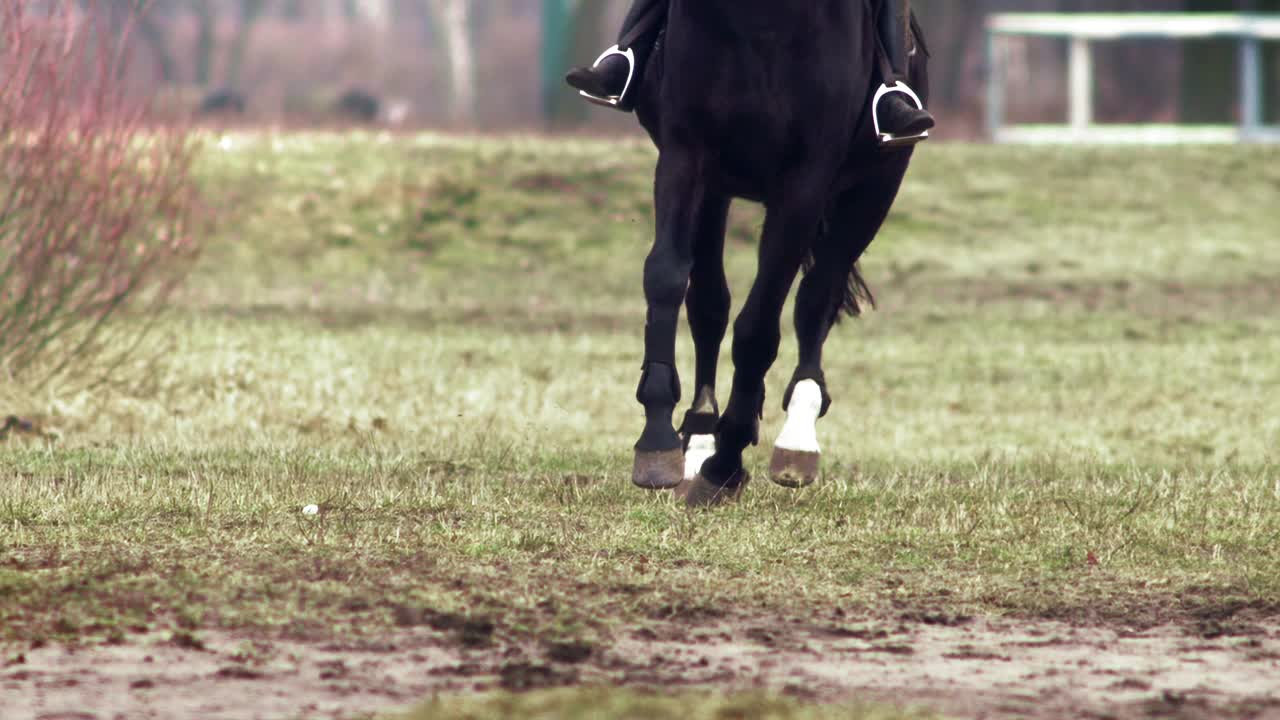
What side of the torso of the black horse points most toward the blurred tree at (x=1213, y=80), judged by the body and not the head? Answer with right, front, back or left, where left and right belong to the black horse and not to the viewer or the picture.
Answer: back

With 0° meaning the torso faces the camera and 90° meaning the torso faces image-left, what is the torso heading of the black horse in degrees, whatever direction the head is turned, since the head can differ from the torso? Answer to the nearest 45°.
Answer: approximately 0°

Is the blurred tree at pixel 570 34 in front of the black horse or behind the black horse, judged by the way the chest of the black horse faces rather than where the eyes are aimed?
behind

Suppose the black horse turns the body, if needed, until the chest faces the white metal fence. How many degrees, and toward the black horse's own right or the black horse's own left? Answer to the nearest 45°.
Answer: approximately 180°
